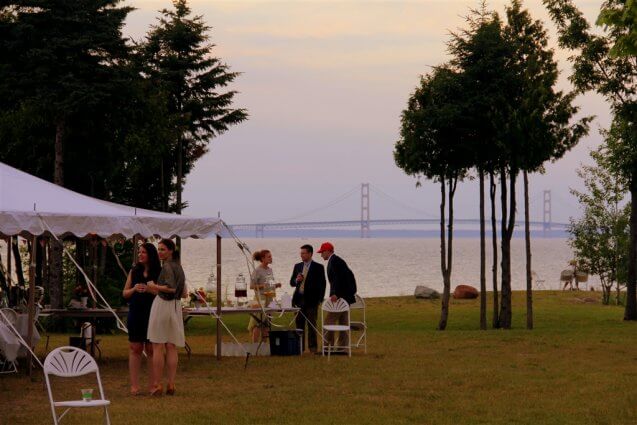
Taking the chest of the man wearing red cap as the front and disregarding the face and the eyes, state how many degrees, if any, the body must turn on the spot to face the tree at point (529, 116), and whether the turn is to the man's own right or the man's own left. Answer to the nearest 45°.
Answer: approximately 135° to the man's own right

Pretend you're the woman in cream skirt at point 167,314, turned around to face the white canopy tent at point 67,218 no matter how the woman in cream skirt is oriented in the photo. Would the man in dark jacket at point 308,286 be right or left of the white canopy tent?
right

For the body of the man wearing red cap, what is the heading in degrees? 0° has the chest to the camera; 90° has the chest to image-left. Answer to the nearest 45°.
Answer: approximately 90°

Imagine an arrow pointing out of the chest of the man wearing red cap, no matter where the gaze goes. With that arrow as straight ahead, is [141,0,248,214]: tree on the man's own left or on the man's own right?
on the man's own right

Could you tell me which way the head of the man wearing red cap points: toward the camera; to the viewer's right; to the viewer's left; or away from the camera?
to the viewer's left

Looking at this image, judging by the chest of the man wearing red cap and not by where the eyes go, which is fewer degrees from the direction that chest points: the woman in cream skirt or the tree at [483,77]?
the woman in cream skirt

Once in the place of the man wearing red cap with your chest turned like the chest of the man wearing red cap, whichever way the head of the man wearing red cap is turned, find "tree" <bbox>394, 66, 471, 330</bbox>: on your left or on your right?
on your right

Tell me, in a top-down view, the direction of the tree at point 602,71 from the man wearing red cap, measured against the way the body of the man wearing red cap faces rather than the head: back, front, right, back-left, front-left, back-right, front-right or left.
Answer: back-right
